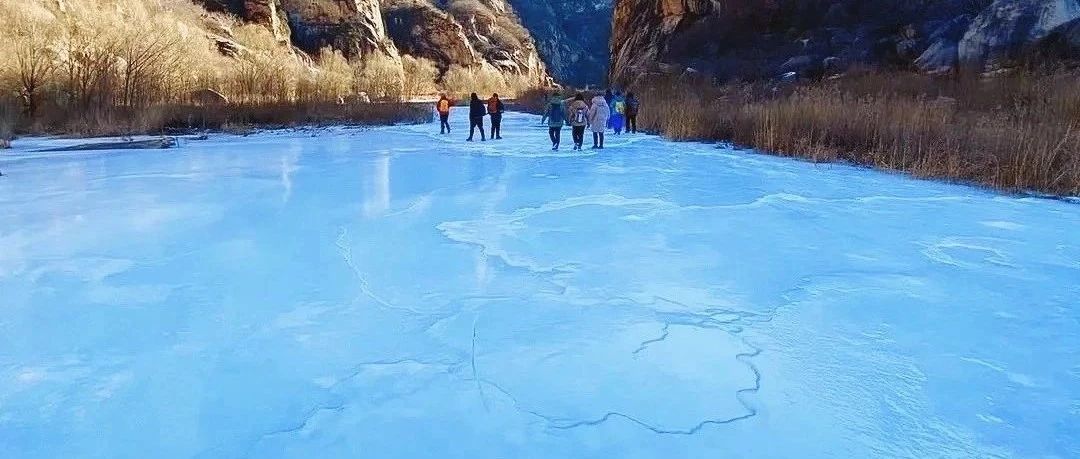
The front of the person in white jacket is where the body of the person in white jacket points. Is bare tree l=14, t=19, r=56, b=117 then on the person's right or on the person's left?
on the person's left

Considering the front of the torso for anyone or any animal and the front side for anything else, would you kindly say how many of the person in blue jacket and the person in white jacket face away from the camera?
2

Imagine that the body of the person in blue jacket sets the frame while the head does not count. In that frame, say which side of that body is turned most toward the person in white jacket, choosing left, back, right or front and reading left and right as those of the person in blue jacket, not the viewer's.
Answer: back

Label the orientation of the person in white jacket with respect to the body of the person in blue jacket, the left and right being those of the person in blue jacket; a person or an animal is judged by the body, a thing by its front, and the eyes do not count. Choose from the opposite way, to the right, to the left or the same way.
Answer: the same way

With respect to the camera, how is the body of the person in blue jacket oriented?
away from the camera

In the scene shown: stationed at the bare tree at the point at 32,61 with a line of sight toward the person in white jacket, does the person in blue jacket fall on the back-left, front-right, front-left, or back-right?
front-left

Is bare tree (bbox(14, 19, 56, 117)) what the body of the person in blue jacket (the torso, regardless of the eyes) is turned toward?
no

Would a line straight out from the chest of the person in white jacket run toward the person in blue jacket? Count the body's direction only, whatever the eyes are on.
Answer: yes

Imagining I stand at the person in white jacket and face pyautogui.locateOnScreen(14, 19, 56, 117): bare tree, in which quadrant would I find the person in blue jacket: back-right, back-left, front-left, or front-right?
front-right

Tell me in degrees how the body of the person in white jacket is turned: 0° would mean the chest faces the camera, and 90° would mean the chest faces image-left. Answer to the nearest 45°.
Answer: approximately 180°

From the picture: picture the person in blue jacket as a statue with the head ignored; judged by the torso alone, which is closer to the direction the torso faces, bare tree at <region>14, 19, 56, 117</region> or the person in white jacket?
the bare tree
